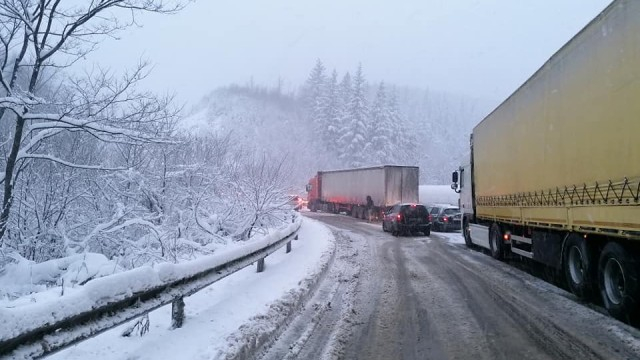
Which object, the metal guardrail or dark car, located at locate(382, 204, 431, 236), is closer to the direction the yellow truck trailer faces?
the dark car

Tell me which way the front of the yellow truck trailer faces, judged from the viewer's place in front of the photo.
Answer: facing away from the viewer and to the left of the viewer

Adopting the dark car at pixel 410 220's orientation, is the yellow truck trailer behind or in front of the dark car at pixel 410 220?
behind

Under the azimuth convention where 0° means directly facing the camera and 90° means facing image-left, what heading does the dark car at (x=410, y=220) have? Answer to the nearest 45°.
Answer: approximately 135°

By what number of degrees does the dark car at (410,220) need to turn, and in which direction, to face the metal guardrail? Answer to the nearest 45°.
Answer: approximately 135° to its left

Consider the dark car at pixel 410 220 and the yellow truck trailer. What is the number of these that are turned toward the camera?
0

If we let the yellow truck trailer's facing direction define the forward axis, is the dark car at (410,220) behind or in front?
in front

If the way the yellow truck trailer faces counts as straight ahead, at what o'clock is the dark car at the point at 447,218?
The dark car is roughly at 1 o'clock from the yellow truck trailer.

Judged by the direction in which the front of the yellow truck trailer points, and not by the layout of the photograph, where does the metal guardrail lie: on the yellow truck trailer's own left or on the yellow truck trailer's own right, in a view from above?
on the yellow truck trailer's own left

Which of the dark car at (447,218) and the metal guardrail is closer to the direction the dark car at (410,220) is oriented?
the dark car

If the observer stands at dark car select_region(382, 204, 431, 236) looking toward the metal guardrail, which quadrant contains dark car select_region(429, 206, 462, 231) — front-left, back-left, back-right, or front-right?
back-left

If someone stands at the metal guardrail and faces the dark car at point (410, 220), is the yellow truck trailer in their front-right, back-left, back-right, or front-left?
front-right
